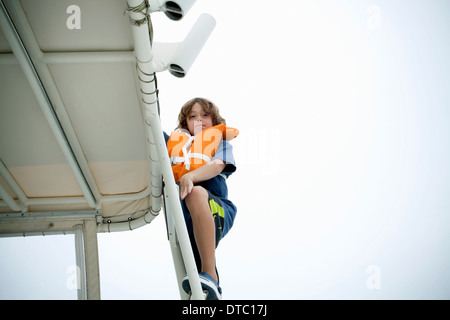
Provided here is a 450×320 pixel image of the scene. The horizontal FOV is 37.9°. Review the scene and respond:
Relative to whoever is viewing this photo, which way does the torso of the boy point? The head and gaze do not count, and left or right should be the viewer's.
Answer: facing the viewer and to the left of the viewer

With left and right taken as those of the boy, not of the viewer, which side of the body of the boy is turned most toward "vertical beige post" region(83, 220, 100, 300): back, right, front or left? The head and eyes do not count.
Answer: right

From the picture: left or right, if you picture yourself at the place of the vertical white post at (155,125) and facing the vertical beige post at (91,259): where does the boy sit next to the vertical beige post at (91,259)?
right

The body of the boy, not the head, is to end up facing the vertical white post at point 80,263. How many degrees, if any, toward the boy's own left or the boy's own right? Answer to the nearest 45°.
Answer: approximately 90° to the boy's own right
